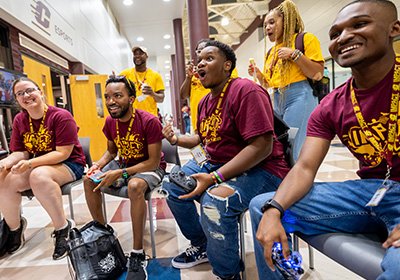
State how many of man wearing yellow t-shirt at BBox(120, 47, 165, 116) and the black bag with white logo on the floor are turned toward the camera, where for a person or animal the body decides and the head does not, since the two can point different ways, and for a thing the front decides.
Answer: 2

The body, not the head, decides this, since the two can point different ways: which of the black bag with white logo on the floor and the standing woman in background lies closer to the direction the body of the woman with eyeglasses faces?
the black bag with white logo on the floor

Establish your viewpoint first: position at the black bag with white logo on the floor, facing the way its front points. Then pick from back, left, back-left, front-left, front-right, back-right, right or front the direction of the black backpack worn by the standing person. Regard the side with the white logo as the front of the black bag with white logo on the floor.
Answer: left

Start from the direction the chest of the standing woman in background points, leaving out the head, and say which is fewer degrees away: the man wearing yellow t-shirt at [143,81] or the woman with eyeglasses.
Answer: the woman with eyeglasses

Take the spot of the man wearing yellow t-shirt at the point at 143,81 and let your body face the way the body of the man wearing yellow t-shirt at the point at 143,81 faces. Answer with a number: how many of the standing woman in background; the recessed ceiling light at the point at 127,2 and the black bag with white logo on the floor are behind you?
1

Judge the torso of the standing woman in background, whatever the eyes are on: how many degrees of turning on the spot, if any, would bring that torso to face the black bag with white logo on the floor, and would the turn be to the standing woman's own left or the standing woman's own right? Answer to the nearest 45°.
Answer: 0° — they already face it

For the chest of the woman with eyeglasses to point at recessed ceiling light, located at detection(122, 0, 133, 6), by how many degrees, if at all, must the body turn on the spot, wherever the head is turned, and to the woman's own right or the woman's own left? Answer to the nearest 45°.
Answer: approximately 180°

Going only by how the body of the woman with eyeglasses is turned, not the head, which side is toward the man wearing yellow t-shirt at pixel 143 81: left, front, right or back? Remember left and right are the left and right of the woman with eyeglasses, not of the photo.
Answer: back

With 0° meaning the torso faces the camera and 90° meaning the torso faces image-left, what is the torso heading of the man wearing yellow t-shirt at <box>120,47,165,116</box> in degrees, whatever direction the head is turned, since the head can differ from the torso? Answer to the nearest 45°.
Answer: approximately 0°
